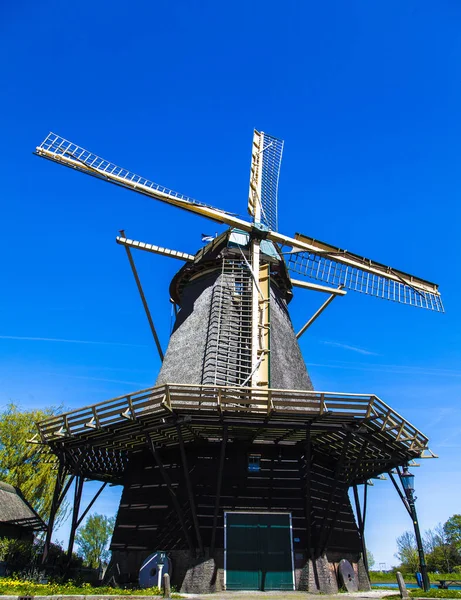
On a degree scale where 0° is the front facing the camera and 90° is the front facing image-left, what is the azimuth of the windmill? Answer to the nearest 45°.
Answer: approximately 0°

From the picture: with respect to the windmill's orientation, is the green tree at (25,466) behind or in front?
behind

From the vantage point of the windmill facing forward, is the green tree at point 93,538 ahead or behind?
behind

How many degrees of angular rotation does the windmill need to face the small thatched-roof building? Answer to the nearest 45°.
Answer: approximately 135° to its right
